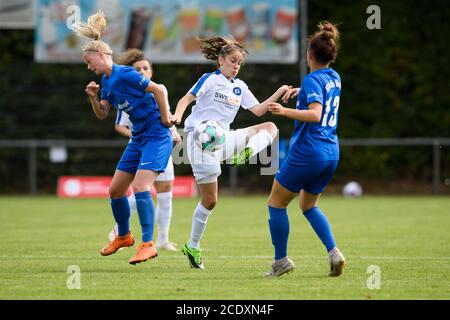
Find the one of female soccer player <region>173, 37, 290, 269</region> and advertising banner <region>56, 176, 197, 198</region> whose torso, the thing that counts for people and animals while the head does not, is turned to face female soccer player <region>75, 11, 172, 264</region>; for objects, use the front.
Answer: the advertising banner

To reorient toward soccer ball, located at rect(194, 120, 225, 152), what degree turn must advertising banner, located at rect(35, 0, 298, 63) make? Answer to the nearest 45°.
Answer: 0° — it already faces it

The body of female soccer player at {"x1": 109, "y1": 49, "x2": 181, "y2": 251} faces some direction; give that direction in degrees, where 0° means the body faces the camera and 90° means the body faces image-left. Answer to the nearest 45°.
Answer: approximately 315°

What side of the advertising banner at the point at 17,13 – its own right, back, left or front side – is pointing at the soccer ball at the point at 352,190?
left

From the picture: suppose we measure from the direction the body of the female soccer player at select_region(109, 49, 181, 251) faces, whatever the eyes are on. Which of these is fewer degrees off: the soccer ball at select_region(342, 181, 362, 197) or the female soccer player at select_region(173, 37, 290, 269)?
the female soccer player

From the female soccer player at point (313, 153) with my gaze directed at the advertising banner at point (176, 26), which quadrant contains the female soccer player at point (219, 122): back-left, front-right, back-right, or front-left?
front-left

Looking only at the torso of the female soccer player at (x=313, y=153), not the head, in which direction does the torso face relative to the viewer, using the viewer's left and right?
facing away from the viewer and to the left of the viewer

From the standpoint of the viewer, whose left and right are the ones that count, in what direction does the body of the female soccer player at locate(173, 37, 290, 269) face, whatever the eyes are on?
facing the viewer and to the right of the viewer

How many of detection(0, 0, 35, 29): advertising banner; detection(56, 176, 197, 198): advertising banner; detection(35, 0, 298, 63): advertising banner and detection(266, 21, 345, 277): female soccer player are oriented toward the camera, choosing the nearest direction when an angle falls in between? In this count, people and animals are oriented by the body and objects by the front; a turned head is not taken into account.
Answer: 3

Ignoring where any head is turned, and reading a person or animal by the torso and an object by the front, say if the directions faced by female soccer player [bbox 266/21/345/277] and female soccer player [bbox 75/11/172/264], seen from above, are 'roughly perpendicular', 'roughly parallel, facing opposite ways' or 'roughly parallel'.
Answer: roughly perpendicular

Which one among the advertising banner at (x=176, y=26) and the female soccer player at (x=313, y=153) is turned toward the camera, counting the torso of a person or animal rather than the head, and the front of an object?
the advertising banner

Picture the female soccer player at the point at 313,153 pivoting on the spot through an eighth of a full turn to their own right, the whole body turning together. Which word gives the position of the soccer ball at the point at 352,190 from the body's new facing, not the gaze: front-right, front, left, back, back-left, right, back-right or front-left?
front

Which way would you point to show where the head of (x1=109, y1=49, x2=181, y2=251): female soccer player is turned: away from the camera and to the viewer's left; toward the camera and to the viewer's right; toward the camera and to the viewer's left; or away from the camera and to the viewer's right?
toward the camera and to the viewer's right

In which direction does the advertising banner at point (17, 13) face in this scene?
toward the camera

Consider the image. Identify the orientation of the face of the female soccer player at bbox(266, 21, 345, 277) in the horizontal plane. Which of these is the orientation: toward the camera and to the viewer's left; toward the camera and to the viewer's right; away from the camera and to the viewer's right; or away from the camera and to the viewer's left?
away from the camera and to the viewer's left

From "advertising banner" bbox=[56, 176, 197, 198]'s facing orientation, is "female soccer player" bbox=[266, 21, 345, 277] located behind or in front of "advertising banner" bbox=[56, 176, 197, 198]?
in front

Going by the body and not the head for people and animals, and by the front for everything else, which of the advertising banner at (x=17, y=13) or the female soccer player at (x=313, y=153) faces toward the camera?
the advertising banner

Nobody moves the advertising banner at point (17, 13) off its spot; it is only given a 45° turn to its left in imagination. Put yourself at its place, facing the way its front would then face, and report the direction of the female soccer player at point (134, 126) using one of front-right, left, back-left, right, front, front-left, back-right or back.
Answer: front-right

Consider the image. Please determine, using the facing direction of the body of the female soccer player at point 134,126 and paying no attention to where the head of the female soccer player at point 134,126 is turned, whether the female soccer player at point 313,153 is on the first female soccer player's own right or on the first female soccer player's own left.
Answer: on the first female soccer player's own left

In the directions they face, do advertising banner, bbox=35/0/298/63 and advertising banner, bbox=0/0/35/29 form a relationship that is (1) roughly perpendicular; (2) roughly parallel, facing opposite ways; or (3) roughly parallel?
roughly parallel

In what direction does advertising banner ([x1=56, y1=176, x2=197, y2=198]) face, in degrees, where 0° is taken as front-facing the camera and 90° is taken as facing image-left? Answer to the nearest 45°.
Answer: approximately 0°
